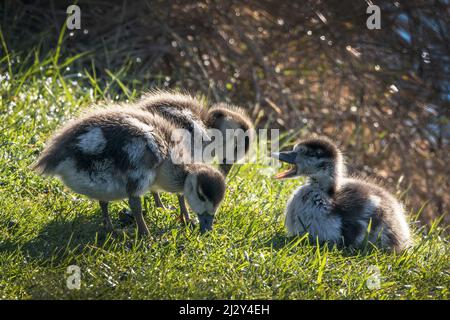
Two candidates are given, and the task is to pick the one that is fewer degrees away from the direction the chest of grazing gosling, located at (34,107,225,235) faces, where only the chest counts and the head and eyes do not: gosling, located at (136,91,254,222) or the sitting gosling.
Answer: the sitting gosling

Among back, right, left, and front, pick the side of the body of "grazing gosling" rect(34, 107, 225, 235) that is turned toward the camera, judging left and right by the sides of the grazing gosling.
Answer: right

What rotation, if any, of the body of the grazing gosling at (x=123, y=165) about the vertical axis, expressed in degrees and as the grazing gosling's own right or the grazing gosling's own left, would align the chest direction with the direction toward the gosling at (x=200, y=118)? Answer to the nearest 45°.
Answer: approximately 45° to the grazing gosling's own left

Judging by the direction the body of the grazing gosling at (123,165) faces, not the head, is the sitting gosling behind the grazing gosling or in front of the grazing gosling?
in front
